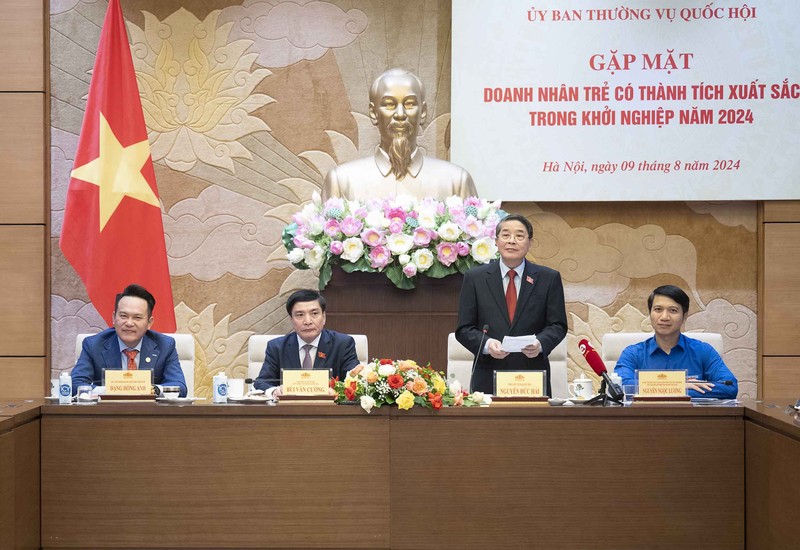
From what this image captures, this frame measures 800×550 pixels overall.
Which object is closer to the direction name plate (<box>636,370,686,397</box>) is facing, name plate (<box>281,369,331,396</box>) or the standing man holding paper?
the name plate

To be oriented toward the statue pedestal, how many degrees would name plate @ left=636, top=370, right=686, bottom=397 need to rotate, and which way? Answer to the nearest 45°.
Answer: approximately 135° to its right

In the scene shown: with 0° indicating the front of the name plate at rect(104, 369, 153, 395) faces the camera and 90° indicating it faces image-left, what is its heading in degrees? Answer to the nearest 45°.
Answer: approximately 0°
